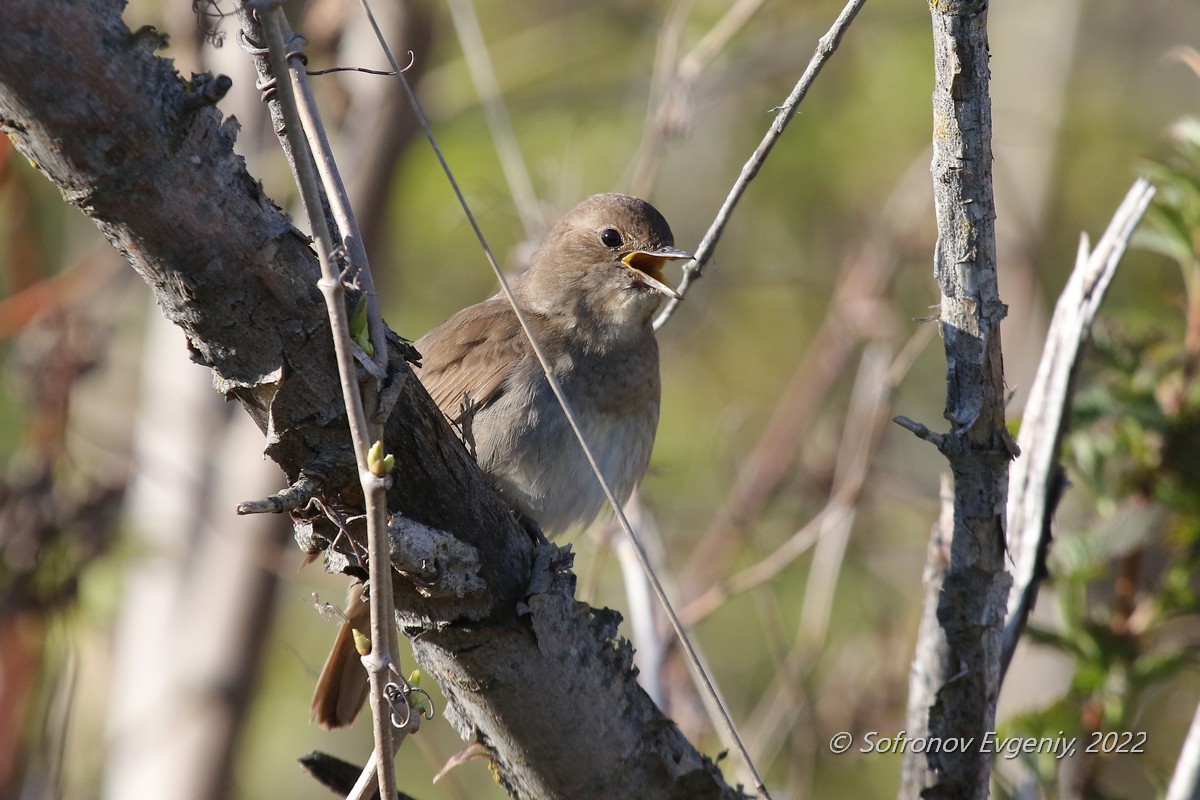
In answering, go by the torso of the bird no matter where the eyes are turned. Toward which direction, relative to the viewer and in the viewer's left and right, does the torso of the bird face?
facing the viewer and to the right of the viewer

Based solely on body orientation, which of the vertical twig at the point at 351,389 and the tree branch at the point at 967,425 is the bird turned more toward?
the tree branch

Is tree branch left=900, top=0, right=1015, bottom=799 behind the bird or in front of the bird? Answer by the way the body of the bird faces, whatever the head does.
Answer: in front

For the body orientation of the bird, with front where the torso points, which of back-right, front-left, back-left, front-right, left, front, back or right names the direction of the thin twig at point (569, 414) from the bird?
front-right

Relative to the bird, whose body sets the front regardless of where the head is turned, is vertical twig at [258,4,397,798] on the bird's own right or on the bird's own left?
on the bird's own right
